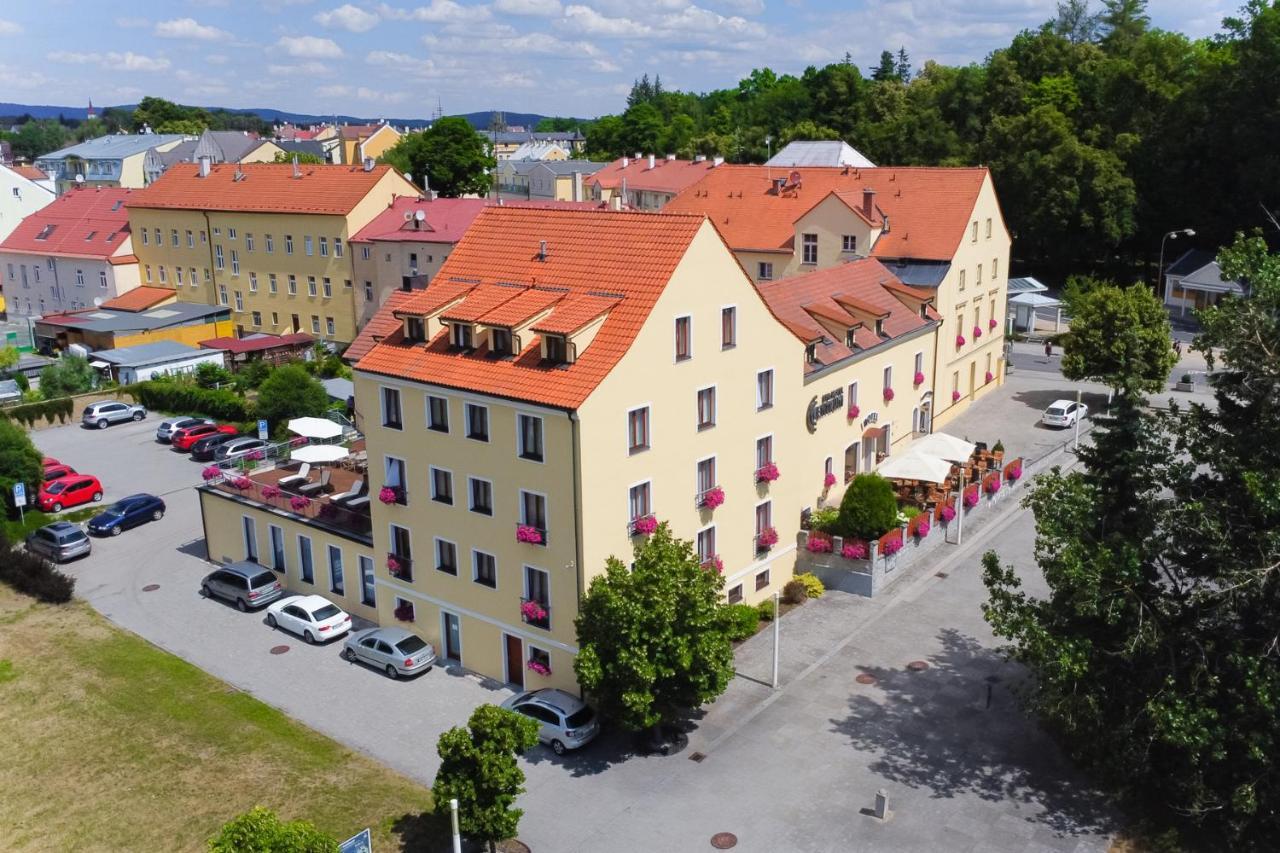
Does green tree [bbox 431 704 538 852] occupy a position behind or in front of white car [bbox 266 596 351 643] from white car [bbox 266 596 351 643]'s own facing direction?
behind

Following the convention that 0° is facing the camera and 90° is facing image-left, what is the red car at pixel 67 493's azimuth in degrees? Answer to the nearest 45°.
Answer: approximately 45°

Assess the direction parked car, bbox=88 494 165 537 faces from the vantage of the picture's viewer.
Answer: facing the viewer and to the left of the viewer

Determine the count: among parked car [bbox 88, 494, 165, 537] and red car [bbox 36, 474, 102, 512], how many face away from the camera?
0

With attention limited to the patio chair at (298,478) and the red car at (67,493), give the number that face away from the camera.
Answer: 0

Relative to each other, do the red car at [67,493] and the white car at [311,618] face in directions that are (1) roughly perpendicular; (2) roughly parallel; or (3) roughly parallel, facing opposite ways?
roughly perpendicular

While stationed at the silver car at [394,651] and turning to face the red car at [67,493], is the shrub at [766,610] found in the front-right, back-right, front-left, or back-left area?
back-right

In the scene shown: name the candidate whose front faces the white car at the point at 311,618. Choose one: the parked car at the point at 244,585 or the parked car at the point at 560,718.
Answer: the parked car at the point at 560,718
